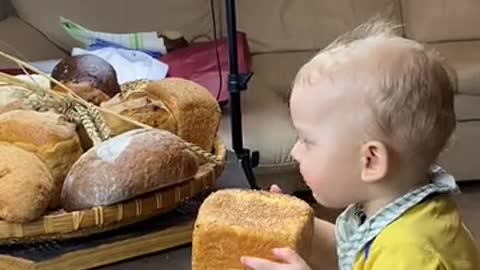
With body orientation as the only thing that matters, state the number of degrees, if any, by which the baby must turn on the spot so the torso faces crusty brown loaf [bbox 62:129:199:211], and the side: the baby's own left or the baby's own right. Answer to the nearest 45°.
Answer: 0° — they already face it

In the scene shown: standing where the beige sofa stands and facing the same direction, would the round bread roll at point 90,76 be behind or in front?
in front

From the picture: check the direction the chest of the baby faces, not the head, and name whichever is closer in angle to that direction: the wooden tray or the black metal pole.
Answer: the wooden tray

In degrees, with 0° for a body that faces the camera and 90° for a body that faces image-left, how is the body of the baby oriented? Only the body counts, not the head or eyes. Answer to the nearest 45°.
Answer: approximately 90°

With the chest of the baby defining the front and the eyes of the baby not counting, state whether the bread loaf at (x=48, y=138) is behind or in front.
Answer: in front

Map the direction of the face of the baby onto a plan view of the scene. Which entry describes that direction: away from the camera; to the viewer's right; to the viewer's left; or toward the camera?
to the viewer's left

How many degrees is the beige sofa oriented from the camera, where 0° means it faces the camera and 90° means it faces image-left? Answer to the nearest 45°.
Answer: approximately 0°
